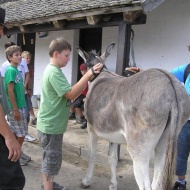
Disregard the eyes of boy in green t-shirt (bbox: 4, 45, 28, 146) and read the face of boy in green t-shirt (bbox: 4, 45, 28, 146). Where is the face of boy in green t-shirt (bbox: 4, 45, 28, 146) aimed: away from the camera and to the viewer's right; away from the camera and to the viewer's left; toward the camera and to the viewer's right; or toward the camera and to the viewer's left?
toward the camera and to the viewer's right

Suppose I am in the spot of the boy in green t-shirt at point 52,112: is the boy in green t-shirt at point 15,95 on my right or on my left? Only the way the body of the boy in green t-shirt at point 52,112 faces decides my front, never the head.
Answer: on my left

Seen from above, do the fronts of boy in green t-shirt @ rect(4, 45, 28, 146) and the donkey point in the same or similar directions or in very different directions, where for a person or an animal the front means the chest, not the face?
very different directions

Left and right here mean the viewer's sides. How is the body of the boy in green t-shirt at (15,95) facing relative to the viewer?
facing the viewer and to the right of the viewer

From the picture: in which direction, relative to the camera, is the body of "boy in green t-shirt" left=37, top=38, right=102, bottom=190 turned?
to the viewer's right

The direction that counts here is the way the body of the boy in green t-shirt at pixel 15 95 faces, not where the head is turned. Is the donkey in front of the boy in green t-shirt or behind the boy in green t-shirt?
in front

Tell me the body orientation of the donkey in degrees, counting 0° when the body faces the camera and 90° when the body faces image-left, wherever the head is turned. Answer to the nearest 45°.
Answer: approximately 135°
